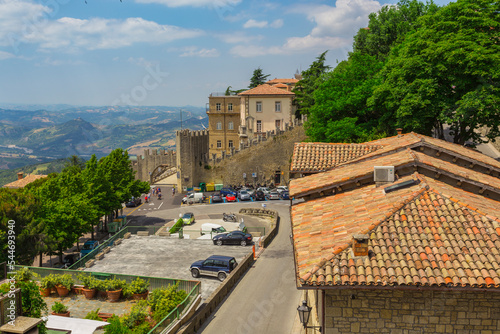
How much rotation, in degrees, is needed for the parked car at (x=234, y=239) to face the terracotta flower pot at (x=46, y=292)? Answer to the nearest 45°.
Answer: approximately 45° to its left

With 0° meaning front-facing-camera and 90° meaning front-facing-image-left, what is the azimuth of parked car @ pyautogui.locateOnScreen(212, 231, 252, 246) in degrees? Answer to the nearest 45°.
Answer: approximately 90°

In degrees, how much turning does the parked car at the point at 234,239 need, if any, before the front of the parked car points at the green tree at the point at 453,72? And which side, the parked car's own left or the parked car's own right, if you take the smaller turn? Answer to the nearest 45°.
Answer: approximately 180°

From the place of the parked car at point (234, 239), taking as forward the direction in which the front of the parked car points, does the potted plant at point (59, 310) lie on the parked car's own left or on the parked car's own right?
on the parked car's own left

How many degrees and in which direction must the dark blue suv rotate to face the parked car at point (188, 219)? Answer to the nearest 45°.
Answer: approximately 45° to its right

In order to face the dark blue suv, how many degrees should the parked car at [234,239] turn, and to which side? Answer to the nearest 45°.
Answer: approximately 90° to its left

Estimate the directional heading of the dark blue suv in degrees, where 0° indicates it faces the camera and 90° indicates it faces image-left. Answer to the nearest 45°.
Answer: approximately 135°

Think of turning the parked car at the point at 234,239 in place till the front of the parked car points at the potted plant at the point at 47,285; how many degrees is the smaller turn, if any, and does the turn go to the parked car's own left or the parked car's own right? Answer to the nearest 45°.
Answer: approximately 45° to the parked car's own left

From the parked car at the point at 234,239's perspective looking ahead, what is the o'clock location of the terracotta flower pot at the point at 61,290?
The terracotta flower pot is roughly at 10 o'clock from the parked car.
